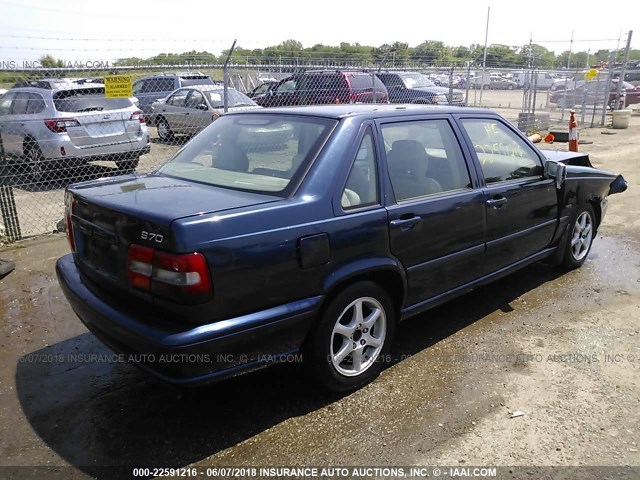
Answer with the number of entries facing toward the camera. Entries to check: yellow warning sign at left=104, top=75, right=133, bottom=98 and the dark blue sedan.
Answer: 1

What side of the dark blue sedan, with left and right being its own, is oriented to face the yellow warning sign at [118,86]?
left

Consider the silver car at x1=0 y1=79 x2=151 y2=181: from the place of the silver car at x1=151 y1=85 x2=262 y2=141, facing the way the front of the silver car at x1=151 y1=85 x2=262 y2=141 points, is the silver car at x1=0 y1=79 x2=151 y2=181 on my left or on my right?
on my right

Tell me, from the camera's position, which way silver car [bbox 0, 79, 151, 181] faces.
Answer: facing away from the viewer and to the left of the viewer

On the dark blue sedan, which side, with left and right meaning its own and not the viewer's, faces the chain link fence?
left

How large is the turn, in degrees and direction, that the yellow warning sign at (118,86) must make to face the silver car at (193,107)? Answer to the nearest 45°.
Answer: approximately 180°

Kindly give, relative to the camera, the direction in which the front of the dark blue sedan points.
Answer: facing away from the viewer and to the right of the viewer

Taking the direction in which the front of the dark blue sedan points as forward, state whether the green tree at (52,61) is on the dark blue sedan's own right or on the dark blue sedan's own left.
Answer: on the dark blue sedan's own left

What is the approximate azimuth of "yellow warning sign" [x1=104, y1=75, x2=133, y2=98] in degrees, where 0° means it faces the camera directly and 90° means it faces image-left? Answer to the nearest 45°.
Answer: approximately 0°
